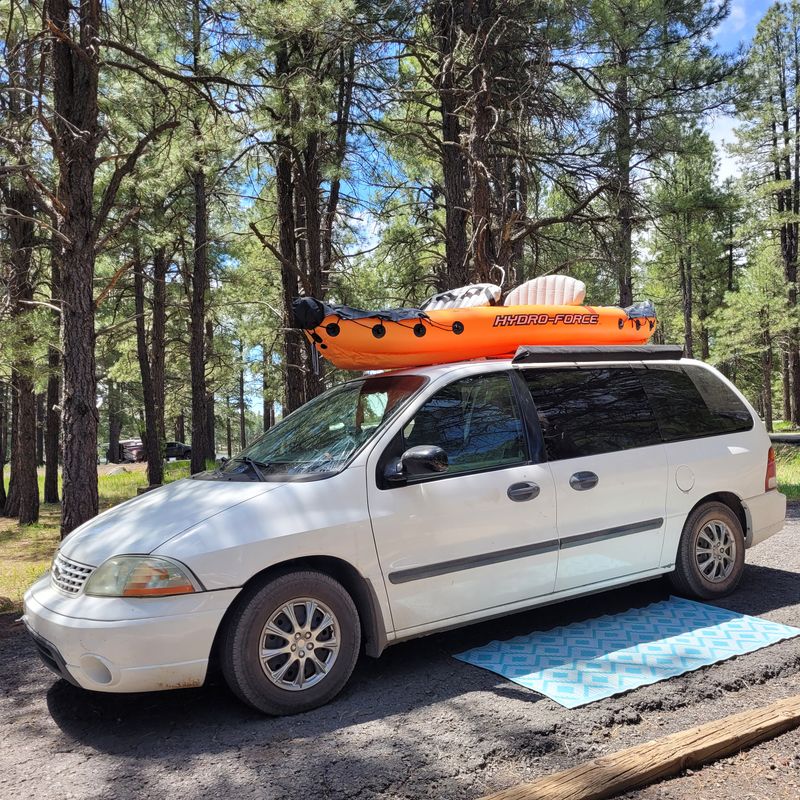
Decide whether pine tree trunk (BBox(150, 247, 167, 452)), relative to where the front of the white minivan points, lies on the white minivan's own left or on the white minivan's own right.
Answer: on the white minivan's own right

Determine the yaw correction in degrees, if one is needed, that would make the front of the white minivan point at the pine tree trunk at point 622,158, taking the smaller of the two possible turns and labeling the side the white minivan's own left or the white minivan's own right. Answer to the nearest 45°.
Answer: approximately 180°

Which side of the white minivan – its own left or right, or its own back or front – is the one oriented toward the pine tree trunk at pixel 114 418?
right

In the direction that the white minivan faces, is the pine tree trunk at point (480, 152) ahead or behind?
behind

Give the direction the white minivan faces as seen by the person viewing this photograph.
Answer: facing the viewer and to the left of the viewer

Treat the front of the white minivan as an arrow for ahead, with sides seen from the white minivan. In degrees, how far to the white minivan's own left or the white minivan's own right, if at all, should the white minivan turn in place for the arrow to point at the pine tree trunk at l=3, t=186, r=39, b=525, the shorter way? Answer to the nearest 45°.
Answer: approximately 90° to the white minivan's own right
